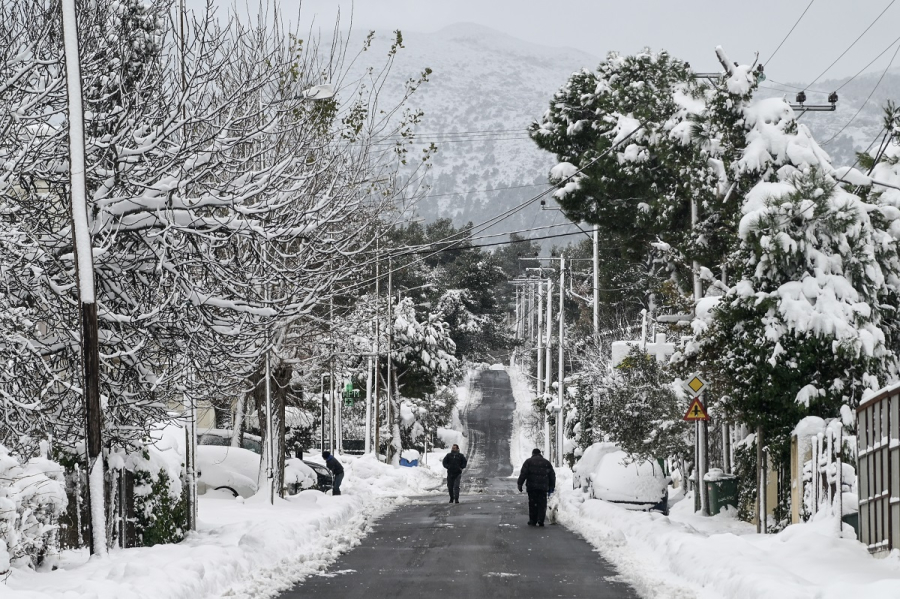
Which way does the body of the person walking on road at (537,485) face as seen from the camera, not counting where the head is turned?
away from the camera

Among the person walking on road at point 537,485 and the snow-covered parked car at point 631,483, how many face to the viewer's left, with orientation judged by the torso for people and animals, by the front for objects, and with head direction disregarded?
0

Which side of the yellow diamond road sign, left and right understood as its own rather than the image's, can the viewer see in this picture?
front

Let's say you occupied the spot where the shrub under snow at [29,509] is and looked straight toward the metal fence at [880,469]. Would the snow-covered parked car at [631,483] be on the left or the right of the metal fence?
left

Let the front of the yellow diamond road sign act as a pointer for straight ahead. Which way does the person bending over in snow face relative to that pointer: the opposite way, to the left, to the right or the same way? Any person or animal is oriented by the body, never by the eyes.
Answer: to the right

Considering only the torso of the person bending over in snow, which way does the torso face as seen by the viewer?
to the viewer's left
